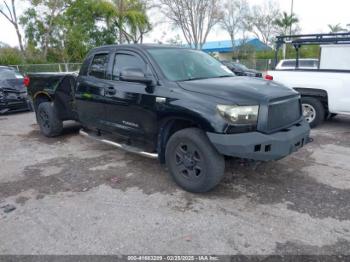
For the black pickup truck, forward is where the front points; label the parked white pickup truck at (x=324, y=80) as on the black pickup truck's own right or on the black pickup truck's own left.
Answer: on the black pickup truck's own left

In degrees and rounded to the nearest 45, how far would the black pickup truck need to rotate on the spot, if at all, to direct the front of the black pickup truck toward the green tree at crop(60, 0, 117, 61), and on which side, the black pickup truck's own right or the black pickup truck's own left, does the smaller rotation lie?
approximately 135° to the black pickup truck's own left

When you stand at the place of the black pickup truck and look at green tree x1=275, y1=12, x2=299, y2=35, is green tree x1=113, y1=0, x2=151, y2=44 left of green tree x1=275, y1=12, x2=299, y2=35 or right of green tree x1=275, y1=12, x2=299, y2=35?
left

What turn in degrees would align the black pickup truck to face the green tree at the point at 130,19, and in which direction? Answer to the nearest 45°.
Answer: approximately 135° to its left

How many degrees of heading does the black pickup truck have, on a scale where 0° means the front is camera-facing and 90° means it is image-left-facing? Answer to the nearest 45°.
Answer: approximately 315°

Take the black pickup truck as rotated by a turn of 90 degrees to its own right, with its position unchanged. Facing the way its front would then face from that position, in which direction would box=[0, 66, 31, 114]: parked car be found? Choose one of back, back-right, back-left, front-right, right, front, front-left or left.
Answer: right

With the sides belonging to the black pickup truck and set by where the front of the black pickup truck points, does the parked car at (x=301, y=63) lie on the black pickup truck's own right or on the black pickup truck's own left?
on the black pickup truck's own left
